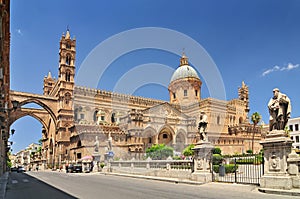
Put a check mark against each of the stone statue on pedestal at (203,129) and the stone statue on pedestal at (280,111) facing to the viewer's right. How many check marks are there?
0

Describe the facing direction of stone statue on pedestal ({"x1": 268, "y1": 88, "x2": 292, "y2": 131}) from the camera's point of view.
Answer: facing the viewer and to the left of the viewer

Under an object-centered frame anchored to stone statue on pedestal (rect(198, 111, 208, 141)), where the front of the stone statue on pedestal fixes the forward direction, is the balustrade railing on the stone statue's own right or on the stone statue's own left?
on the stone statue's own right

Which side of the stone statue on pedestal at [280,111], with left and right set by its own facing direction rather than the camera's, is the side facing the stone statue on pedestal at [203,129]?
right

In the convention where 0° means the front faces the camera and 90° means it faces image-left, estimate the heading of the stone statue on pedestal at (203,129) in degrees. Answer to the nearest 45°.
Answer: approximately 45°
